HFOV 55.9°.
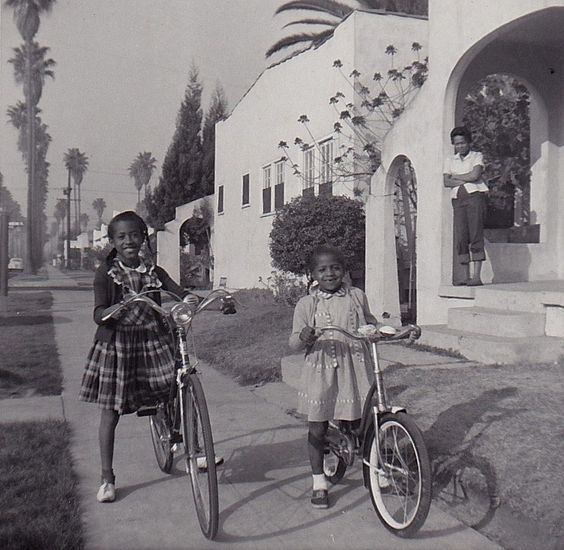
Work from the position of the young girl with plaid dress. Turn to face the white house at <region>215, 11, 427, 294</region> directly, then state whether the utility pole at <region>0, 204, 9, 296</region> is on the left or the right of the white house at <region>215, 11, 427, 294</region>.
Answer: left

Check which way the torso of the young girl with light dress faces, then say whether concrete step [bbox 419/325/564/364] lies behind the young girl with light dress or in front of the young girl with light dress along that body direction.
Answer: behind

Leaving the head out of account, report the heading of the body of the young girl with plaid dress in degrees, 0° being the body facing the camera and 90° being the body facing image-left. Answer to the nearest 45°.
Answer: approximately 0°

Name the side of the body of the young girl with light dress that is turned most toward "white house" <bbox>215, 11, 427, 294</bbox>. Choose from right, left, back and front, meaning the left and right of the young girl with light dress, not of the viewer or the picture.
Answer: back

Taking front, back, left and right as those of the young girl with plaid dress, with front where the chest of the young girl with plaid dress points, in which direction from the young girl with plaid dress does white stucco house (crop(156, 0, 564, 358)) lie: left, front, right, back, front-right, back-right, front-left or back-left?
back-left

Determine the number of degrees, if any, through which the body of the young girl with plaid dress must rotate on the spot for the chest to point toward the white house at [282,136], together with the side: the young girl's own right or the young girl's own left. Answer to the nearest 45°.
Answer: approximately 180°

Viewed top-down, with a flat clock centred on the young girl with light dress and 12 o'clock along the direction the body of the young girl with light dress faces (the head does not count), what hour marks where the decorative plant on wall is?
The decorative plant on wall is roughly at 6 o'clock from the young girl with light dress.

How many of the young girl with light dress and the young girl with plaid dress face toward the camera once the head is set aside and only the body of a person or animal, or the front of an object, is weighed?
2

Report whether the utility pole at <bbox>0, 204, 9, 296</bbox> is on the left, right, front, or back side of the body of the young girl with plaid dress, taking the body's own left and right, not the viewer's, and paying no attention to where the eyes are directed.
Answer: back

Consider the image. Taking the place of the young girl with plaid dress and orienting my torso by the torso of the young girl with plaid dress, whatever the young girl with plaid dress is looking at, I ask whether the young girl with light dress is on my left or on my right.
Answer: on my left
